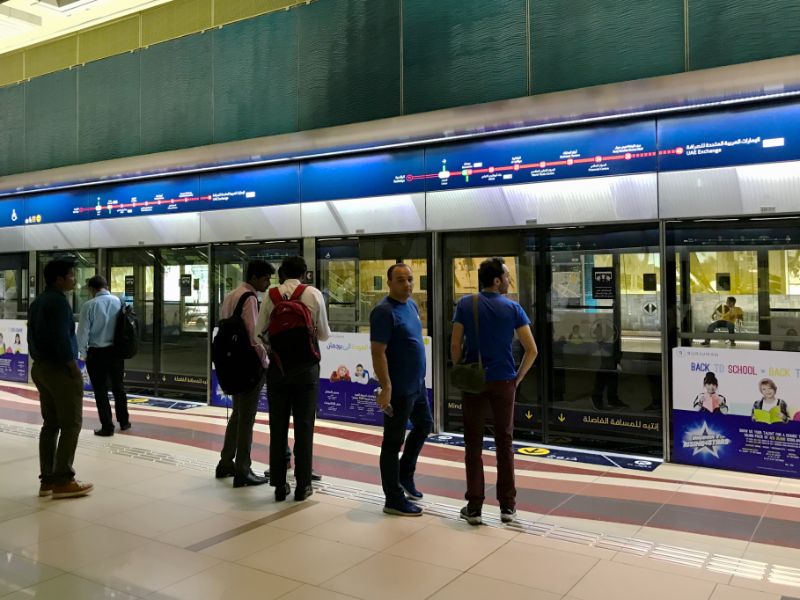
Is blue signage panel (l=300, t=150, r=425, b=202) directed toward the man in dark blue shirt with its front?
yes

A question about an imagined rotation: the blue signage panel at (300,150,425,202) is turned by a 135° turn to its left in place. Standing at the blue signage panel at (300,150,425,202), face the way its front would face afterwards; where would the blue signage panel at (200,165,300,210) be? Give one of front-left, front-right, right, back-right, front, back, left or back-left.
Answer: back-left

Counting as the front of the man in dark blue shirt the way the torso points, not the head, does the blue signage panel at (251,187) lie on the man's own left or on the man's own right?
on the man's own left

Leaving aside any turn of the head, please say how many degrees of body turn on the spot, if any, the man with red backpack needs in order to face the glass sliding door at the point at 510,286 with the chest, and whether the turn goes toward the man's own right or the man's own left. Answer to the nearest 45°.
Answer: approximately 45° to the man's own right

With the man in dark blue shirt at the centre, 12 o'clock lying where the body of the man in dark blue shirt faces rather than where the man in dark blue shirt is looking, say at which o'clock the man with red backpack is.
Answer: The man with red backpack is roughly at 1 o'clock from the man in dark blue shirt.

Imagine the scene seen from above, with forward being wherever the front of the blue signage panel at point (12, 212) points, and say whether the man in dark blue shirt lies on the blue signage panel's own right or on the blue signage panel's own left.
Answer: on the blue signage panel's own left

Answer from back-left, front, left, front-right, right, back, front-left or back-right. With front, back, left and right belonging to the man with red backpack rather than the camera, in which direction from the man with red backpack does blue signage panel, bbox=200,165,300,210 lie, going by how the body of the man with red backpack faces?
front

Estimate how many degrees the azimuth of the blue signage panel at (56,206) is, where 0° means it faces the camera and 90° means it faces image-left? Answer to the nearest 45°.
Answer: approximately 45°

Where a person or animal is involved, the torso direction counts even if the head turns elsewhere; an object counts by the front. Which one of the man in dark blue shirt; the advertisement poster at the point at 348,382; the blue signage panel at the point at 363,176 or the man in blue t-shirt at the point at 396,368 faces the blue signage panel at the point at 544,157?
the man in dark blue shirt

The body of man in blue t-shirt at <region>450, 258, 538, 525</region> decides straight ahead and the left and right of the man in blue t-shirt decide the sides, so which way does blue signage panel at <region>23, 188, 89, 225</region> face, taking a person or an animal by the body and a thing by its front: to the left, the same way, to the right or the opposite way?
the opposite way

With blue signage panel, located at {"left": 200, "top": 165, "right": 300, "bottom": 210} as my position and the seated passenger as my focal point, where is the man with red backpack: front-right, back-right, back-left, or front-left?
front-right

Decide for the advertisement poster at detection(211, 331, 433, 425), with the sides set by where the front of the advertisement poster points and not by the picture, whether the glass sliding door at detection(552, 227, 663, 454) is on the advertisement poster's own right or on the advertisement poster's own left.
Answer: on the advertisement poster's own left

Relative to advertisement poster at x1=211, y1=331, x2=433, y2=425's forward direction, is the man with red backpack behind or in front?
in front

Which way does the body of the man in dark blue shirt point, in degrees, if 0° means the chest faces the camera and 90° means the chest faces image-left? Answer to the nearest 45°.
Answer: approximately 270°

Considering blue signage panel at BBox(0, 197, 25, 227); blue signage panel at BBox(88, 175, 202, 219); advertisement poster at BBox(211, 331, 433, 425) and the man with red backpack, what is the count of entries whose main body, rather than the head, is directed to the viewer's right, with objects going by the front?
0

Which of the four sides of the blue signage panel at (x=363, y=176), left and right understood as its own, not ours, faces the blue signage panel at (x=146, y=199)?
right

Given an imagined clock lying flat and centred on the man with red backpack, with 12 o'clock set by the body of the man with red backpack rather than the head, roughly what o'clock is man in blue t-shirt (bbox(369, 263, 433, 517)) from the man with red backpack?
The man in blue t-shirt is roughly at 4 o'clock from the man with red backpack.

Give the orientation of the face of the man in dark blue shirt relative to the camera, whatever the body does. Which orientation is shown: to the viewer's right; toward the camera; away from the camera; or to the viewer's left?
to the viewer's right

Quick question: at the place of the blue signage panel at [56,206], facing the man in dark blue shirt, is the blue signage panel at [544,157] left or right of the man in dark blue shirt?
left

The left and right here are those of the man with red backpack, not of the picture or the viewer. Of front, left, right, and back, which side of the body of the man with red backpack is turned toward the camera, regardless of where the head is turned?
back

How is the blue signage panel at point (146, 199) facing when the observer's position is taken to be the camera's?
facing the viewer and to the left of the viewer

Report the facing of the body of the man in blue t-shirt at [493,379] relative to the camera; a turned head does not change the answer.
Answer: away from the camera

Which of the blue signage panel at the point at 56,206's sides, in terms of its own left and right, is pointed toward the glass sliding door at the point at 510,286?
left
